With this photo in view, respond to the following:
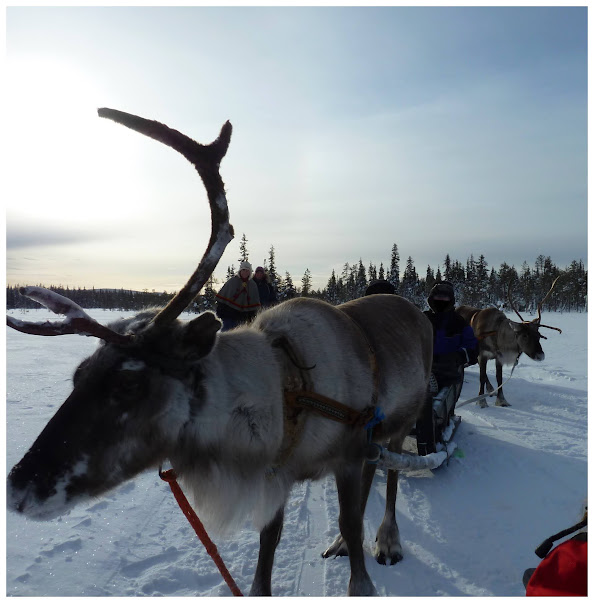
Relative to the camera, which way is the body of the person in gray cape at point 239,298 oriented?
toward the camera

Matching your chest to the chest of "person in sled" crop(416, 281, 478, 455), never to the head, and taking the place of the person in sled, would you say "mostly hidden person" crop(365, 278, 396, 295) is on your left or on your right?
on your right

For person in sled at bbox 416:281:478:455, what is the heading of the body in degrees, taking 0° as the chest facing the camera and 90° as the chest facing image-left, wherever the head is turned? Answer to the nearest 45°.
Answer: approximately 45°

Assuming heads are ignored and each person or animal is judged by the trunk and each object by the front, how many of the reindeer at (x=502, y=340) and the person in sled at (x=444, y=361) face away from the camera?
0

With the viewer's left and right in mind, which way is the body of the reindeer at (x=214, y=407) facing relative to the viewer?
facing the viewer and to the left of the viewer

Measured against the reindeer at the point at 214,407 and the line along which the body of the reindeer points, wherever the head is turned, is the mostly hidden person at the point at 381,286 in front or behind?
behind

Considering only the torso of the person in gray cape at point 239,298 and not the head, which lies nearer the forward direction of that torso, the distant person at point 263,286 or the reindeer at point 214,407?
the reindeer

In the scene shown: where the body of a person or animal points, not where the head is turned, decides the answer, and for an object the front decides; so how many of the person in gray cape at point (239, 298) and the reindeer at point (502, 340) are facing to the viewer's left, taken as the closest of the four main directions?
0

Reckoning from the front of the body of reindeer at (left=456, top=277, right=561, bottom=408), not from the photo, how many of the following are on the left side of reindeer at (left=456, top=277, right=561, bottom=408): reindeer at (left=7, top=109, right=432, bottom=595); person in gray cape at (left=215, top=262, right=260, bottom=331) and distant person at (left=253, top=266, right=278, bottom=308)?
0

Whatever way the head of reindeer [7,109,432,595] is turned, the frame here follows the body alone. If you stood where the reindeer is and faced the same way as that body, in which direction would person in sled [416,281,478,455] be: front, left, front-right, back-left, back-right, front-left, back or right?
back

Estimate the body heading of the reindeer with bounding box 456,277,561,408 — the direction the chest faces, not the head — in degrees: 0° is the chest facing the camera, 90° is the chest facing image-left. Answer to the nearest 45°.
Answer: approximately 315°

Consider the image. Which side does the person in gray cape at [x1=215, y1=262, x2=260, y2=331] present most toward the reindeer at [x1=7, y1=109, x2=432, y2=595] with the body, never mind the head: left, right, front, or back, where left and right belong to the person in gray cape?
front
